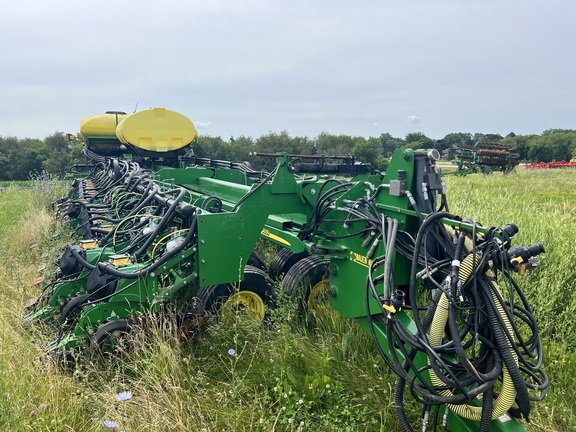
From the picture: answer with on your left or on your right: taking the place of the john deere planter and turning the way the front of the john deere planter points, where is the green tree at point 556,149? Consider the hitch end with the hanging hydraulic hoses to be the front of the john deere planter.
on your left

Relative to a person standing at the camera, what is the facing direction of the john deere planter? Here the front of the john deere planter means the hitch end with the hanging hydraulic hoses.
facing the viewer and to the right of the viewer

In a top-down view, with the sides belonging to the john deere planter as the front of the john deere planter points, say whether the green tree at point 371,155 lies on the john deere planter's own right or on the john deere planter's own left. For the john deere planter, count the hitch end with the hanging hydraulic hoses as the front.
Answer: on the john deere planter's own left

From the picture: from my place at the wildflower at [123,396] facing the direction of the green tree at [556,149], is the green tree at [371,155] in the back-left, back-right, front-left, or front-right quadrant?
front-left

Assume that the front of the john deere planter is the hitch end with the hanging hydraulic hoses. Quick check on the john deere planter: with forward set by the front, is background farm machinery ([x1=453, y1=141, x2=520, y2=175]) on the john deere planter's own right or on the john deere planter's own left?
on the john deere planter's own left

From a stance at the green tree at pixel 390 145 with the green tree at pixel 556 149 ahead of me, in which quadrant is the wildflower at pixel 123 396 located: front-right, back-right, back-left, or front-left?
back-right
